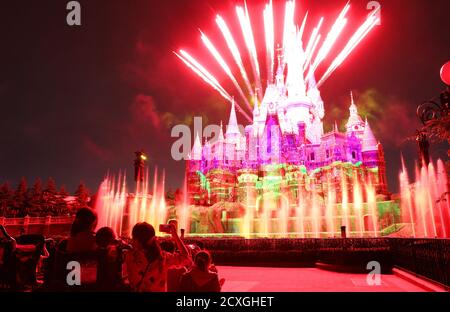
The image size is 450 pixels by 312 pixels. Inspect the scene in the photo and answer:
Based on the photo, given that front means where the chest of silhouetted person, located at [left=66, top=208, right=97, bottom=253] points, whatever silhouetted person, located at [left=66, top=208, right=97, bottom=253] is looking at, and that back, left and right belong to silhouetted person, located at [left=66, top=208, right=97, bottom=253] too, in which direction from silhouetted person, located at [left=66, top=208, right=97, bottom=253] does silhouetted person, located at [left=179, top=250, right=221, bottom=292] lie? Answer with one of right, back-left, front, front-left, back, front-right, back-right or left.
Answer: front-right

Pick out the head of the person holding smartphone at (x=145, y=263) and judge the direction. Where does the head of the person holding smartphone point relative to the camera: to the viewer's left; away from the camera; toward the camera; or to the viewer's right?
away from the camera

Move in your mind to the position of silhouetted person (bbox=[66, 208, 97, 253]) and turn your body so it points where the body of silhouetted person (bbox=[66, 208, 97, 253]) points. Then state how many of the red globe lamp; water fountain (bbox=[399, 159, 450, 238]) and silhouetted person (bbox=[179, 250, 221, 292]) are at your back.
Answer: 0

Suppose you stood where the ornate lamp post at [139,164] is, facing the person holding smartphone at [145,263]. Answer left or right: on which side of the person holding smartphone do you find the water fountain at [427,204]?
left

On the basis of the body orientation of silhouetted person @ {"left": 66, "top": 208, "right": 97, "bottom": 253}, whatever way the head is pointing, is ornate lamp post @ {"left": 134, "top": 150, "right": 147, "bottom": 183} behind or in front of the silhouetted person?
in front

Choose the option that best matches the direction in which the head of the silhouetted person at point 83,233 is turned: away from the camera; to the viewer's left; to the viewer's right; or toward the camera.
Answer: away from the camera

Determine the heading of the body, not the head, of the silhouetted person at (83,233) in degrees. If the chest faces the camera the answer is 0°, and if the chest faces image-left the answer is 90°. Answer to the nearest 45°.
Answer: approximately 225°

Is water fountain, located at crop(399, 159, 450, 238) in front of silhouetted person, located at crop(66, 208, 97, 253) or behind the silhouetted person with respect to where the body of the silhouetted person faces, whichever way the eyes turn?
in front

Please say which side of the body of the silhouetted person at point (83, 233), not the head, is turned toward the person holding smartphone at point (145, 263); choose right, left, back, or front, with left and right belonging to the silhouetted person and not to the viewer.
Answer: right

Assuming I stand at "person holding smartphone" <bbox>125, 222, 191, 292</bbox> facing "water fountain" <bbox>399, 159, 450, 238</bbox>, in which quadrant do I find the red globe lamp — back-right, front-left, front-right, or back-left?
front-right
